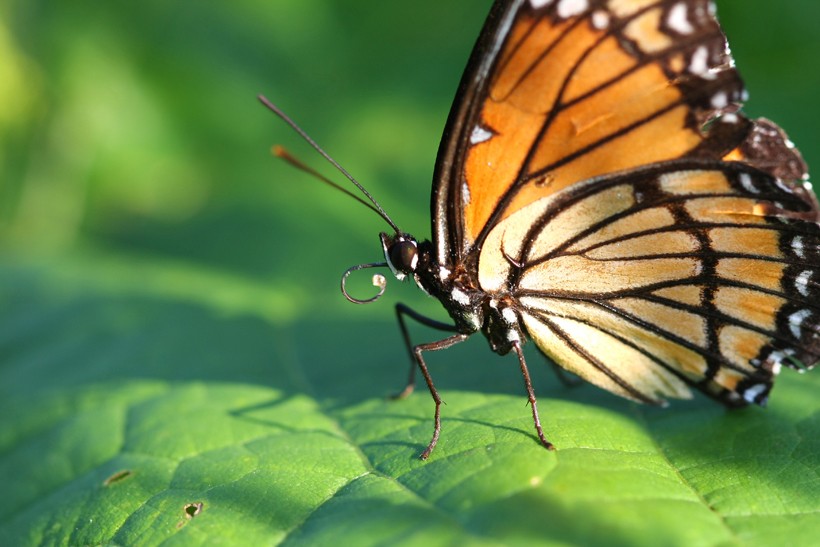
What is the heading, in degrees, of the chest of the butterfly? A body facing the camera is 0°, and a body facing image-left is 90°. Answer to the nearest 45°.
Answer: approximately 90°
